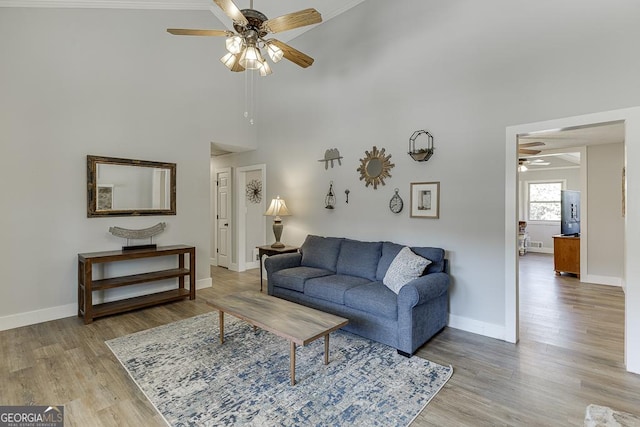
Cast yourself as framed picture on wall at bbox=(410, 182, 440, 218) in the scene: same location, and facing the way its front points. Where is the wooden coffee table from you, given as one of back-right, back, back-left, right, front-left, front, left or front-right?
front

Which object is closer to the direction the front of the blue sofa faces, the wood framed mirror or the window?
the wood framed mirror

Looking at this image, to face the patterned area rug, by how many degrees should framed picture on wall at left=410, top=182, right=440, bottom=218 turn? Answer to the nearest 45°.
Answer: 0° — it already faces it

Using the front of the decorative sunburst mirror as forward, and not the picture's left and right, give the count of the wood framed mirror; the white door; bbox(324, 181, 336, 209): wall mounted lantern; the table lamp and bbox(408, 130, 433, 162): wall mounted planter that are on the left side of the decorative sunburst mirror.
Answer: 1

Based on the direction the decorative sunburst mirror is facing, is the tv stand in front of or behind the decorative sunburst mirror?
behind

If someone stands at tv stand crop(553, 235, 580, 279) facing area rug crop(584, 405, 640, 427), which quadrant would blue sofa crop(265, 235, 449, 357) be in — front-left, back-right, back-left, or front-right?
front-right

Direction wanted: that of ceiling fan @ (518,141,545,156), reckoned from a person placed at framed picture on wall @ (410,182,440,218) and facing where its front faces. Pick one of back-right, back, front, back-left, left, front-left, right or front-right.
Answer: back

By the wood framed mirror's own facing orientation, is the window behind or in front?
in front

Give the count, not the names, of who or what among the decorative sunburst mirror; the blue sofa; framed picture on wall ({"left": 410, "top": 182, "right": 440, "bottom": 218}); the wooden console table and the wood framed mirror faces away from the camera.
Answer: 0

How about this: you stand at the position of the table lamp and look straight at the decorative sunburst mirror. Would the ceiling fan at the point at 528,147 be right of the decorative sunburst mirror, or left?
left

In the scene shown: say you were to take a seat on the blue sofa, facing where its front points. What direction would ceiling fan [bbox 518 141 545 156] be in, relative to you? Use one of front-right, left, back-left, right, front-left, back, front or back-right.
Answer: back

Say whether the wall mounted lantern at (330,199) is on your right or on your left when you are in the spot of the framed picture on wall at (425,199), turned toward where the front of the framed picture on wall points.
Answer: on your right

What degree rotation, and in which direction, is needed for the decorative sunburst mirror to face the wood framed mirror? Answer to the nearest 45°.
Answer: approximately 45° to its right

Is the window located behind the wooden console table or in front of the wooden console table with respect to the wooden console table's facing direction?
in front

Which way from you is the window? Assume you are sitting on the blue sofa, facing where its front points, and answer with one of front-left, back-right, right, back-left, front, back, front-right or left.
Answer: back

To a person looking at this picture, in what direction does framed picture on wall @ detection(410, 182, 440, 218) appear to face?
facing the viewer and to the left of the viewer

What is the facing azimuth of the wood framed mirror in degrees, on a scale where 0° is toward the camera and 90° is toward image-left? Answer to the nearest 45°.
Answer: approximately 315°
